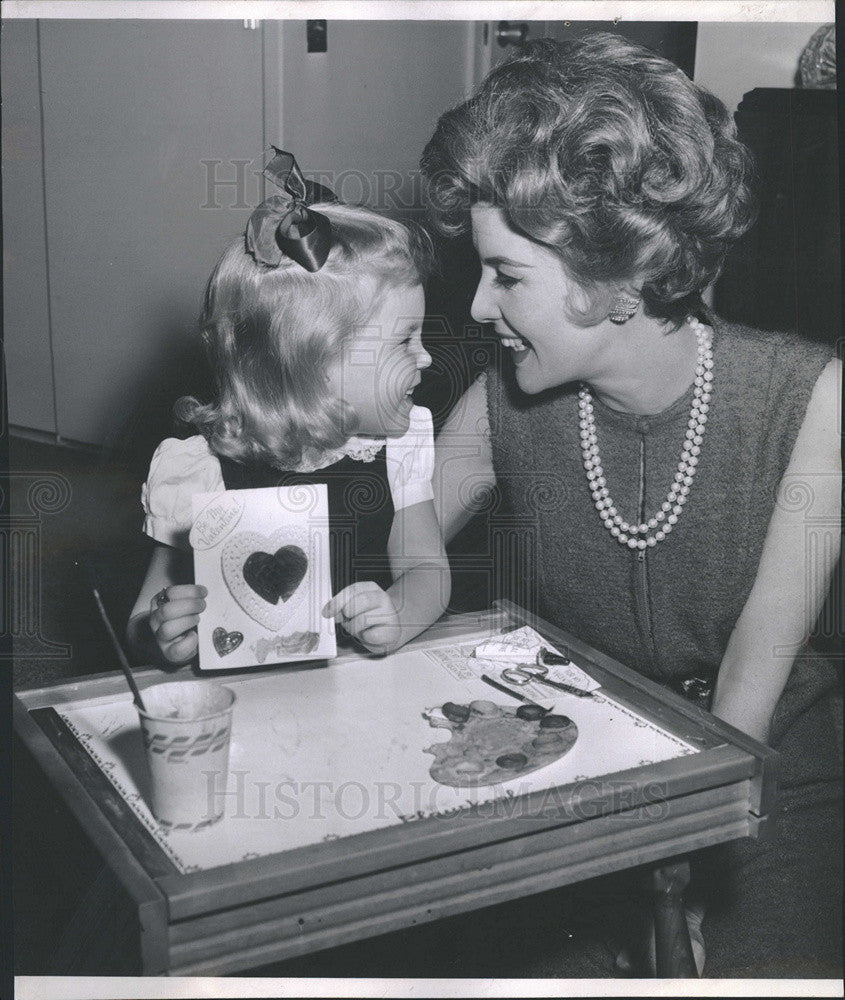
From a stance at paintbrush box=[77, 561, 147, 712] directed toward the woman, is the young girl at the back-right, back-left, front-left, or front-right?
front-left

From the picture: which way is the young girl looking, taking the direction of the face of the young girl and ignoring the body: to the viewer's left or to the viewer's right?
to the viewer's right

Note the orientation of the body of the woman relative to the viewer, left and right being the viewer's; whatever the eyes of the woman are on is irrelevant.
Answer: facing the viewer and to the left of the viewer

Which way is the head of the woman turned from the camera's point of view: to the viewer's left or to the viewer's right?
to the viewer's left
